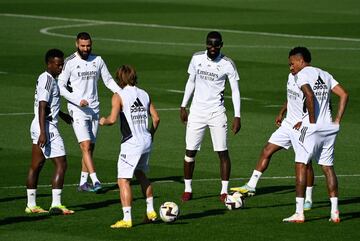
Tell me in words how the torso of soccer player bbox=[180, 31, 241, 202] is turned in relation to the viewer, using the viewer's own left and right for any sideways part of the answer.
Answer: facing the viewer

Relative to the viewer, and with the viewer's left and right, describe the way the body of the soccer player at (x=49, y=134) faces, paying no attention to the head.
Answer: facing to the right of the viewer

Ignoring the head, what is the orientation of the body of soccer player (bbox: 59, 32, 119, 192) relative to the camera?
toward the camera

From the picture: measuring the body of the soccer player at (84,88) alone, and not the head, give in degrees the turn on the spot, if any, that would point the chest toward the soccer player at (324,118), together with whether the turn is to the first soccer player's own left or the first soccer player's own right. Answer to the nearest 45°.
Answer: approximately 45° to the first soccer player's own left

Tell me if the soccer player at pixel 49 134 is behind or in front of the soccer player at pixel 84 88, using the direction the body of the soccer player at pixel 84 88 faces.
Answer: in front

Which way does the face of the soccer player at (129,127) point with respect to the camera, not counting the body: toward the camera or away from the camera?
away from the camera

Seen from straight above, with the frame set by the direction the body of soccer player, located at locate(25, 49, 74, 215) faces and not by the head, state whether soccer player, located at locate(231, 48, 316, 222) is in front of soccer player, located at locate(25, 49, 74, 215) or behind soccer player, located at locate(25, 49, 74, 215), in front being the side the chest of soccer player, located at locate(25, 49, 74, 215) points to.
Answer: in front

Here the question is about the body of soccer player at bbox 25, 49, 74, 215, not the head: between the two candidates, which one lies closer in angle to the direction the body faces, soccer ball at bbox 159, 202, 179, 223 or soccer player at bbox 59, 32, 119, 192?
the soccer ball

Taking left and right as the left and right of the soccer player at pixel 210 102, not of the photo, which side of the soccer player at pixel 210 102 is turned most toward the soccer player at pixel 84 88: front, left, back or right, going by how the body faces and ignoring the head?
right
